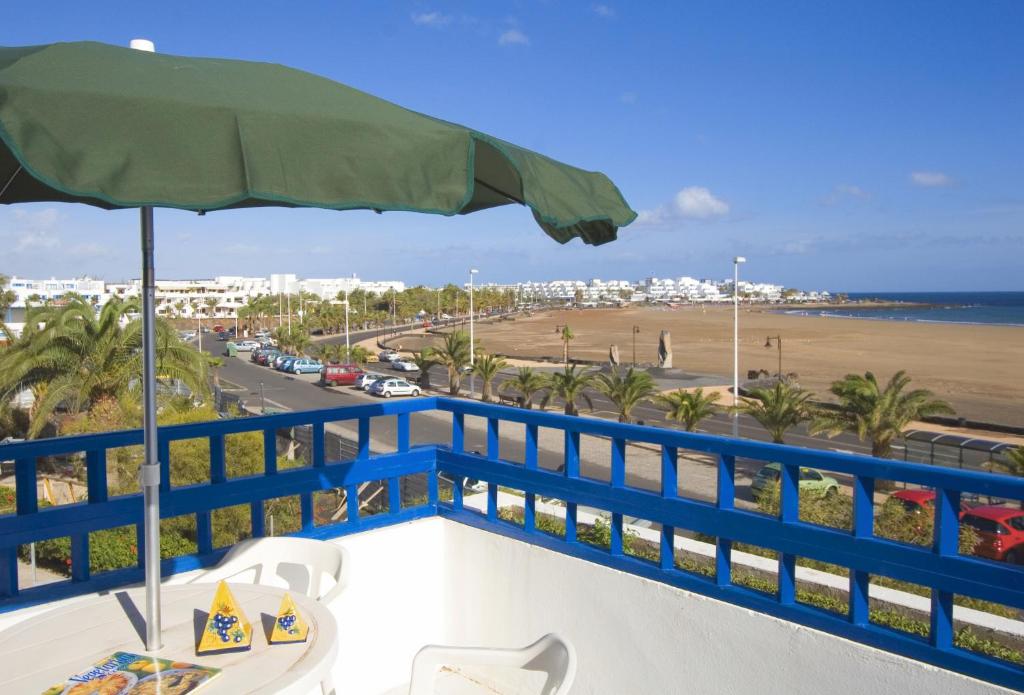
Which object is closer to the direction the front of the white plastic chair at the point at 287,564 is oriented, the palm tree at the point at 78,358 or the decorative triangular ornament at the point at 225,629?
the decorative triangular ornament

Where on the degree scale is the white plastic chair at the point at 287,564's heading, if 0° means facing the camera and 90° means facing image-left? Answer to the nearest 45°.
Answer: approximately 45°

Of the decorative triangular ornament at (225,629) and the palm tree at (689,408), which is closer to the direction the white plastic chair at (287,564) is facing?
the decorative triangular ornament

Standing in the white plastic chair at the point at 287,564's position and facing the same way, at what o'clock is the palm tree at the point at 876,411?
The palm tree is roughly at 6 o'clock from the white plastic chair.

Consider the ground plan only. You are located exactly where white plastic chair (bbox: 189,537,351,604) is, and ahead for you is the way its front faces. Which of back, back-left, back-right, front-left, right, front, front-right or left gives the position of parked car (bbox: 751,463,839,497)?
back

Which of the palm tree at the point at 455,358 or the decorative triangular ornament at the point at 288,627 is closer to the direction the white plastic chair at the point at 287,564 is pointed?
the decorative triangular ornament

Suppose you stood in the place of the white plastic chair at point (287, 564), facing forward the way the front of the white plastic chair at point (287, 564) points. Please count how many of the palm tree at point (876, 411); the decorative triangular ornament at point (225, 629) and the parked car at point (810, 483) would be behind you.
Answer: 2

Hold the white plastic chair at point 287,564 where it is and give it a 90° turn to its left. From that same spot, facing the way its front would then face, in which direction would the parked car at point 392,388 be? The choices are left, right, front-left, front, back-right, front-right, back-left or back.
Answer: back-left
